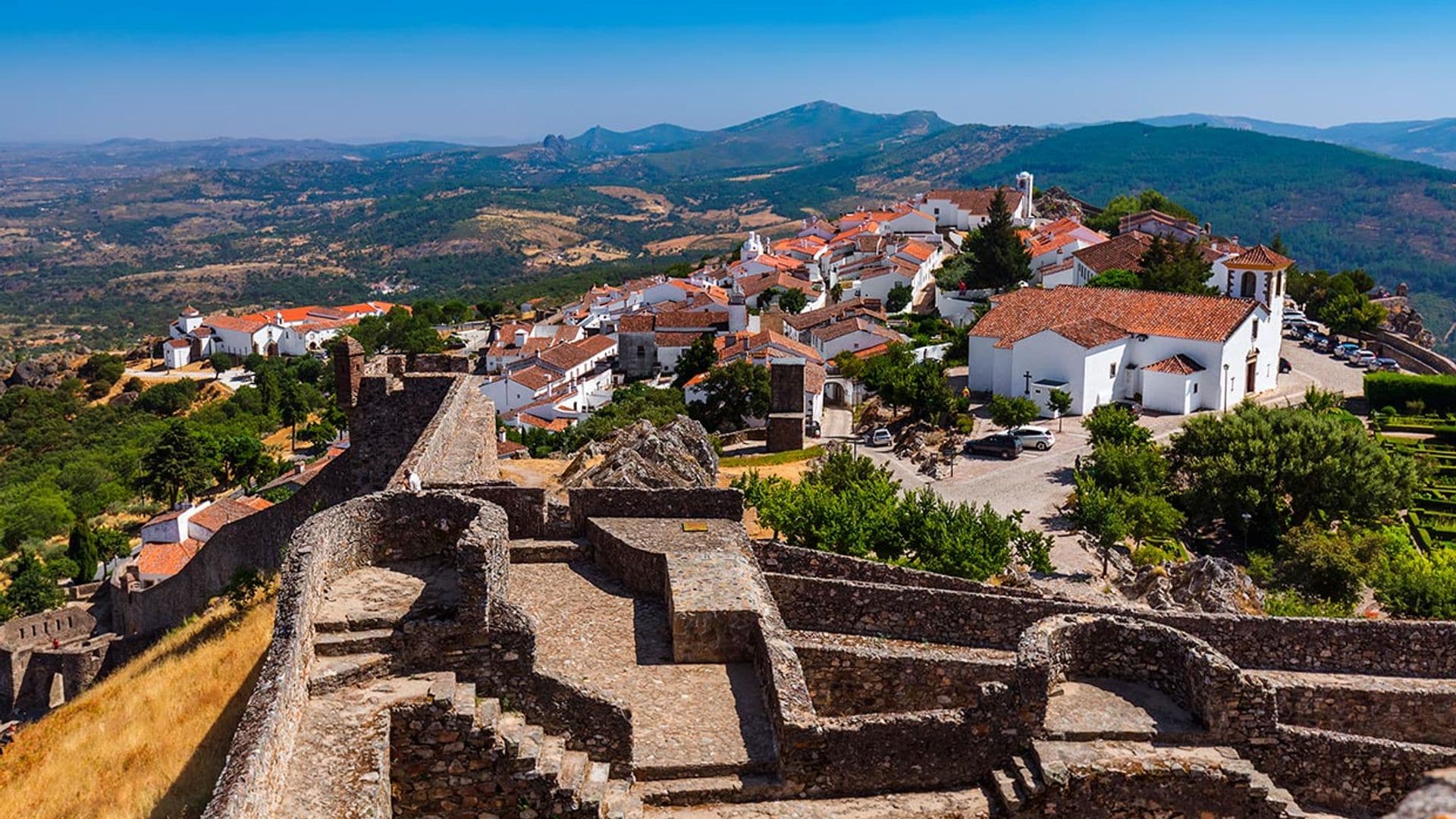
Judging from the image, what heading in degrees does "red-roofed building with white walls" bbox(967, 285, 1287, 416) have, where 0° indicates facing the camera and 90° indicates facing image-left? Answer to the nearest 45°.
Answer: approximately 315°

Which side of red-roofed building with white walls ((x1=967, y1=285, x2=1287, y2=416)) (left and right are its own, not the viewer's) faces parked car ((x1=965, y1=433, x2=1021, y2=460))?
right

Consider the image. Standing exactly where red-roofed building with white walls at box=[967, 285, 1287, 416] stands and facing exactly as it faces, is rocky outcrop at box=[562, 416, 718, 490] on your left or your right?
on your right

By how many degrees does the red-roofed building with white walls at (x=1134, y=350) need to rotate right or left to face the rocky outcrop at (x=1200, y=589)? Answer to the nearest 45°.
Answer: approximately 45° to its right

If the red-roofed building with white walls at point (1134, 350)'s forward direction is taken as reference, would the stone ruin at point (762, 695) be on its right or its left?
on its right

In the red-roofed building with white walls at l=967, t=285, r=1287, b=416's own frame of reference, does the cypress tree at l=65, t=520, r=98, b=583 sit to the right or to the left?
on its right

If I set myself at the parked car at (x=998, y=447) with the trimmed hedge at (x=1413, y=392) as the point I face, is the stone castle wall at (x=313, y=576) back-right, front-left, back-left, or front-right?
back-right

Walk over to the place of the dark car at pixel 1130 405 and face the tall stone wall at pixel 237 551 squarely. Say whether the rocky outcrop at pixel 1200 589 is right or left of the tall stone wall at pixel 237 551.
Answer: left
